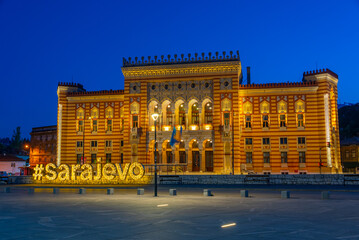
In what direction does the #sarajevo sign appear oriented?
toward the camera
